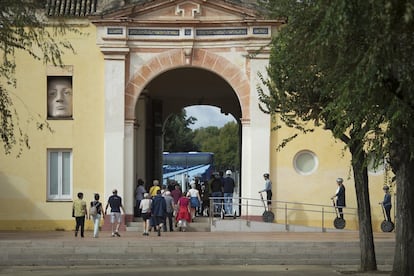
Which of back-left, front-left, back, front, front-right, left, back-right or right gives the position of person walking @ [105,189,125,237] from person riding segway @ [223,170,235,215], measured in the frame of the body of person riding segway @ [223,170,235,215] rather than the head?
back-left

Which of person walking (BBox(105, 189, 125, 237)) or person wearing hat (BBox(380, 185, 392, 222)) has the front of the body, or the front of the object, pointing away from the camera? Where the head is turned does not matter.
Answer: the person walking

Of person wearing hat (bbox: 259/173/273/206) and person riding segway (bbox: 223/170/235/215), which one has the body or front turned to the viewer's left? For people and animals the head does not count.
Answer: the person wearing hat

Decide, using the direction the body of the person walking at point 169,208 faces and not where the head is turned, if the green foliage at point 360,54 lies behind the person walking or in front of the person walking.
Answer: behind

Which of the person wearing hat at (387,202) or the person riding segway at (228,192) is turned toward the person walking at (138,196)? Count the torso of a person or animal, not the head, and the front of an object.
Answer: the person wearing hat

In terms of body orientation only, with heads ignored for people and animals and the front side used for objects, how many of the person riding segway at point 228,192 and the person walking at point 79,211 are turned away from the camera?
2

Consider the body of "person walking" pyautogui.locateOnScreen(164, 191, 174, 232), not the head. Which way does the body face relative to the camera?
away from the camera

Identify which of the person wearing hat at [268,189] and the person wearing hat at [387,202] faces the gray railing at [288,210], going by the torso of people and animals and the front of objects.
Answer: the person wearing hat at [387,202]

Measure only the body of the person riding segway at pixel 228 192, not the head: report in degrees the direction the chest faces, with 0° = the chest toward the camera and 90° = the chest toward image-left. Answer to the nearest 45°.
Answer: approximately 180°

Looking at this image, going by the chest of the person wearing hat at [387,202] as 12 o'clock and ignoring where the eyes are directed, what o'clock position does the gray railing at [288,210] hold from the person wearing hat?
The gray railing is roughly at 12 o'clock from the person wearing hat.

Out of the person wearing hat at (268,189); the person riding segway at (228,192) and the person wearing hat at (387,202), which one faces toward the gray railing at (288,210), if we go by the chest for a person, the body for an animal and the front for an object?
the person wearing hat at (387,202)

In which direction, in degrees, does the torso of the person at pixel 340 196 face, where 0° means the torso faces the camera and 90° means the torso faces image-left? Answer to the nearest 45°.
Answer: approximately 90°

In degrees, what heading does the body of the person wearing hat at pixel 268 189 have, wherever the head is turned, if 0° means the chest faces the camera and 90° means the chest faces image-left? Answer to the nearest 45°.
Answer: approximately 90°
